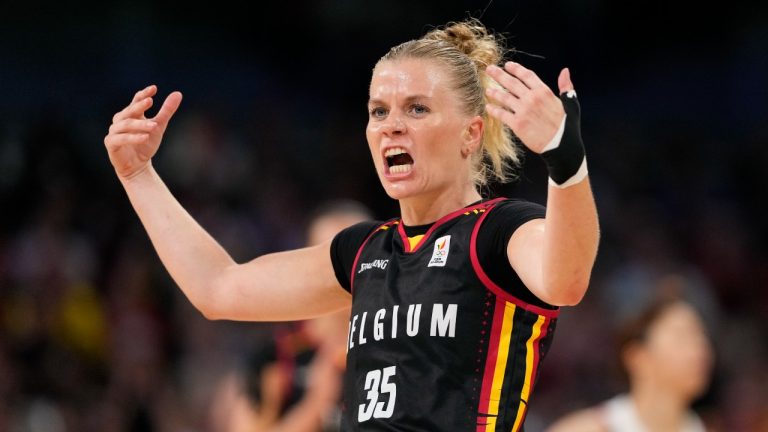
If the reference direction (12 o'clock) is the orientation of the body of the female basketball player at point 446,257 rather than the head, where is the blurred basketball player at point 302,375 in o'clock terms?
The blurred basketball player is roughly at 4 o'clock from the female basketball player.

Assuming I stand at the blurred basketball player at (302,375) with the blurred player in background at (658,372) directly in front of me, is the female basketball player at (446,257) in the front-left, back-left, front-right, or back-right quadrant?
front-right

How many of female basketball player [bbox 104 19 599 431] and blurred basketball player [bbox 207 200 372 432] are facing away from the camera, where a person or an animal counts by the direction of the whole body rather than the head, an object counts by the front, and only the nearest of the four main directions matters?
0

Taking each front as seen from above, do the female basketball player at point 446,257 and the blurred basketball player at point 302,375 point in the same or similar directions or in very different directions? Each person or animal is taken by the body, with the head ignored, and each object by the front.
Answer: same or similar directions

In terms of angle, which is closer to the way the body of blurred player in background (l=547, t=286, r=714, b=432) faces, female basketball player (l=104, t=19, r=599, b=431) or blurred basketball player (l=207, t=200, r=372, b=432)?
the female basketball player

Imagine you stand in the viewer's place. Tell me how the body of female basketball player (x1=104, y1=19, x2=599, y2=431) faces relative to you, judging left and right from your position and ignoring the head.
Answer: facing the viewer and to the left of the viewer

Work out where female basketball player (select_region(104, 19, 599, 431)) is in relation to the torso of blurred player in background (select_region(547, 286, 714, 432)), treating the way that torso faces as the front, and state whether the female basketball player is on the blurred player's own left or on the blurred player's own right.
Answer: on the blurred player's own right

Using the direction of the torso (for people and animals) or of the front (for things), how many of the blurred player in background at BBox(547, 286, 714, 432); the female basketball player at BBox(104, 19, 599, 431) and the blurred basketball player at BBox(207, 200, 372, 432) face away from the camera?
0

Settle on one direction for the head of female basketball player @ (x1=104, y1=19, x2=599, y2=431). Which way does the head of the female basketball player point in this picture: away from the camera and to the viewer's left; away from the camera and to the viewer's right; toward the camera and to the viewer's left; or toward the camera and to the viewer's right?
toward the camera and to the viewer's left

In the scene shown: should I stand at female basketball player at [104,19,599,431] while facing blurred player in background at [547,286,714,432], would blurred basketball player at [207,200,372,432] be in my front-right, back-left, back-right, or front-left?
front-left
